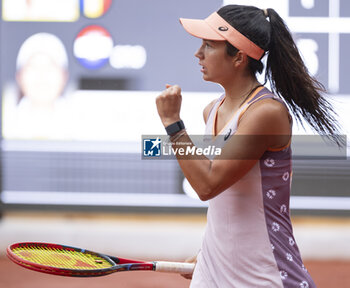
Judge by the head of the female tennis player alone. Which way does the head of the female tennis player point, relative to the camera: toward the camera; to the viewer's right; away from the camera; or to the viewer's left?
to the viewer's left

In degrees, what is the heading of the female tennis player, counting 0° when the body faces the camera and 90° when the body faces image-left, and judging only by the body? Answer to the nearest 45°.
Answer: approximately 45°
